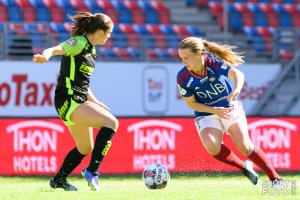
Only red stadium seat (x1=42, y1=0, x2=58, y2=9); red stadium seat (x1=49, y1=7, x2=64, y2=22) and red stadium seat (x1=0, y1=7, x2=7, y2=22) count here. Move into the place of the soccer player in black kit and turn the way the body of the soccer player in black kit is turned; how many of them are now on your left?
3

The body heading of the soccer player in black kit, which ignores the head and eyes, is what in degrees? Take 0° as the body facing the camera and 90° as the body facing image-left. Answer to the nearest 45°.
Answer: approximately 270°

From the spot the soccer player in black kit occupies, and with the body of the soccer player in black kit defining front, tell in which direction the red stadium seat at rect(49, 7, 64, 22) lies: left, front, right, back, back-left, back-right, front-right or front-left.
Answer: left

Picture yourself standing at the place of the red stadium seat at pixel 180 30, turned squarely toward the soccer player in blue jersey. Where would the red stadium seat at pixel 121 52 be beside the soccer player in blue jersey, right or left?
right

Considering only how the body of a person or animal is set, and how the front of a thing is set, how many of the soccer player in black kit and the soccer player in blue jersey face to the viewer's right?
1

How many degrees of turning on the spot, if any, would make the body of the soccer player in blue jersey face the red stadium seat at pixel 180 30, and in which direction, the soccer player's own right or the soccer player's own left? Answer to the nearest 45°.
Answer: approximately 135° to the soccer player's own right

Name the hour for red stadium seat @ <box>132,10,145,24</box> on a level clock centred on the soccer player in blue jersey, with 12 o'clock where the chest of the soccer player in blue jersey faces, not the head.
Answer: The red stadium seat is roughly at 4 o'clock from the soccer player in blue jersey.

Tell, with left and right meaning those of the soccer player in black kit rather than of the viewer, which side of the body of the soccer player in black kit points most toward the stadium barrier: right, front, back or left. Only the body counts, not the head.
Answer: left

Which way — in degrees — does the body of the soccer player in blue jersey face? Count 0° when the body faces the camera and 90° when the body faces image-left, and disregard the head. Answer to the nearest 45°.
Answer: approximately 45°

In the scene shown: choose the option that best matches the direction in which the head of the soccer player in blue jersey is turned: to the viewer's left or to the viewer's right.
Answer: to the viewer's left

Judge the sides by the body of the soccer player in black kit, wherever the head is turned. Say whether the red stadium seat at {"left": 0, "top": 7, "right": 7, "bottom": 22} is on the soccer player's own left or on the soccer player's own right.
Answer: on the soccer player's own left

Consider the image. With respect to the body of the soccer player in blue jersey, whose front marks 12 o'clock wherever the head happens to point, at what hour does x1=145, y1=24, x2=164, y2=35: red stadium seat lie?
The red stadium seat is roughly at 4 o'clock from the soccer player in blue jersey.

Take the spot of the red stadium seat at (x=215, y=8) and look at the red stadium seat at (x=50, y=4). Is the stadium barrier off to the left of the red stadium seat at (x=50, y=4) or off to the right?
left
